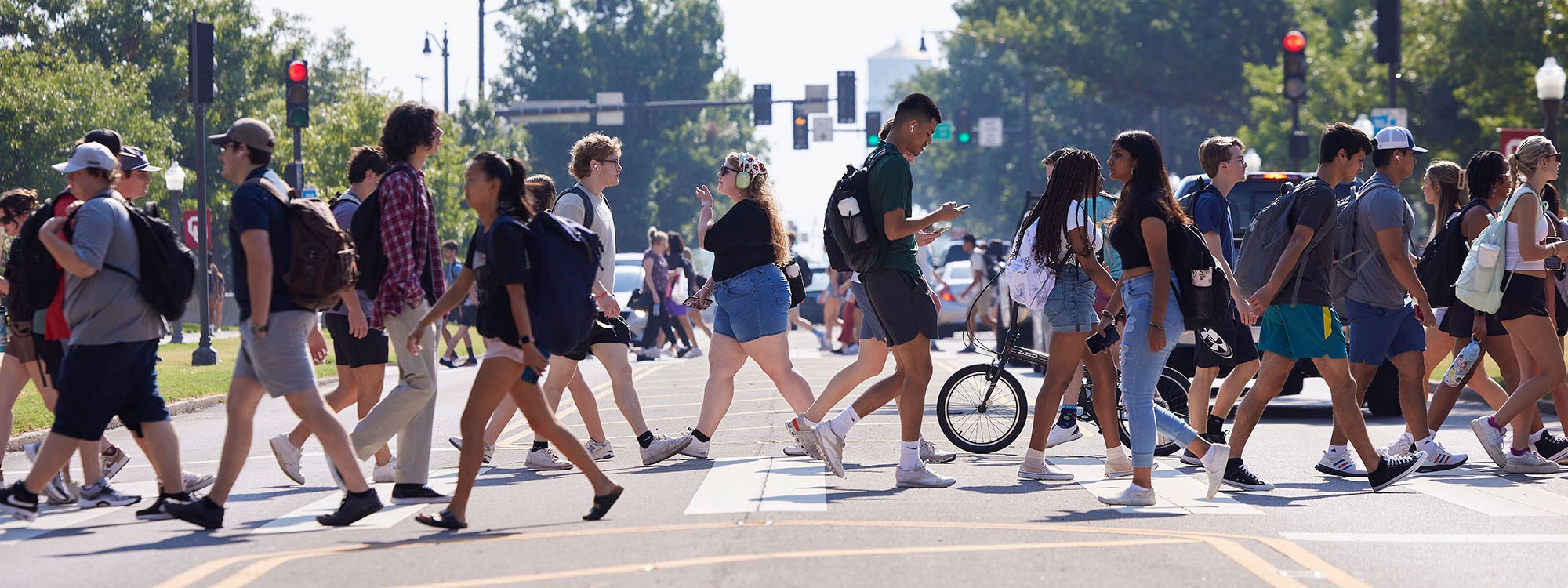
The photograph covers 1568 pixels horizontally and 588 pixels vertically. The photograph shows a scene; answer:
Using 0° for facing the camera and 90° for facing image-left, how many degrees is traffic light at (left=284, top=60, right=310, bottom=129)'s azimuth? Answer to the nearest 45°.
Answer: approximately 0°

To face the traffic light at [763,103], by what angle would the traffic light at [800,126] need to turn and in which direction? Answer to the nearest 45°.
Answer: approximately 90° to its right

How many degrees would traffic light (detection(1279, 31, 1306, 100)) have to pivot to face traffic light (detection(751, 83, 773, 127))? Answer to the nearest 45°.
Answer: approximately 135° to its right

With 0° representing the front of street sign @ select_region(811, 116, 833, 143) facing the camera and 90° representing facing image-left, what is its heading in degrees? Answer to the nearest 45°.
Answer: approximately 0°

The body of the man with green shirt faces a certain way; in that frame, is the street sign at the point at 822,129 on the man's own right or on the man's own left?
on the man's own left

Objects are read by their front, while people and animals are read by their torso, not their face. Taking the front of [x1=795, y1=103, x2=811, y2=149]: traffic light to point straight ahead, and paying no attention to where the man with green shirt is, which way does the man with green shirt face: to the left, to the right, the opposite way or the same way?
to the left

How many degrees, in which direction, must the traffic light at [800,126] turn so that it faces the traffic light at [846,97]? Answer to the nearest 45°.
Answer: approximately 45° to its left

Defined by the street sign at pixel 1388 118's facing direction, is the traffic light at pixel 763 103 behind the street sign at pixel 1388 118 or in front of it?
behind

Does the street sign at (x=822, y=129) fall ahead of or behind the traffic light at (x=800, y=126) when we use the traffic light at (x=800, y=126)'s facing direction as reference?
behind

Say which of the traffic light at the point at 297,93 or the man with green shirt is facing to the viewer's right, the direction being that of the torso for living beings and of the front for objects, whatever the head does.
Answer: the man with green shirt

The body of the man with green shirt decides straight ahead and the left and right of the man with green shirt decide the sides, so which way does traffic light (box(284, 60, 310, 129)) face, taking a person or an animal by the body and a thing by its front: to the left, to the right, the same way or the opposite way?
to the right

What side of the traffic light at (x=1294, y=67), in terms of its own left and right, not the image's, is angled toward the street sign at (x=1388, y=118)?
left

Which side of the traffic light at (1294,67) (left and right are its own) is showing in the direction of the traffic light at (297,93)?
right

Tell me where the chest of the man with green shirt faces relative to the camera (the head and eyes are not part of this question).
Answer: to the viewer's right

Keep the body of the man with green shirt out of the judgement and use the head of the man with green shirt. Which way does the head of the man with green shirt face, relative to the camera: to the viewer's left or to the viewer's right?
to the viewer's right
